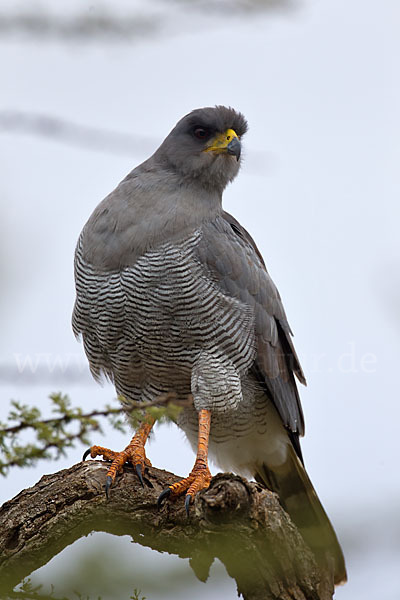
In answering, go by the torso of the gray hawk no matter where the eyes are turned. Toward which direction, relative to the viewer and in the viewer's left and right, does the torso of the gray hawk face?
facing the viewer and to the left of the viewer
